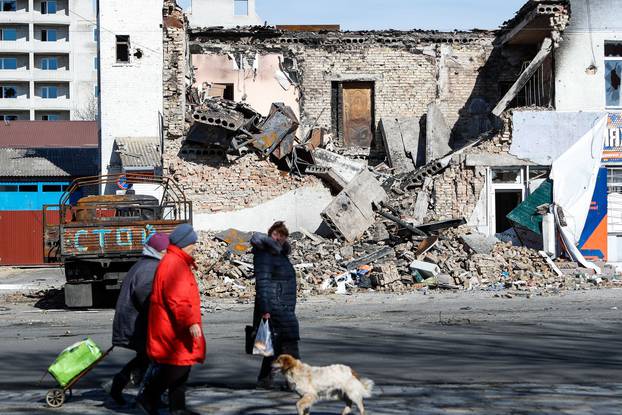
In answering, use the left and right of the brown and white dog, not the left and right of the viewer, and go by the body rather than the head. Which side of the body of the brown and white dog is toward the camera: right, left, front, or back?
left

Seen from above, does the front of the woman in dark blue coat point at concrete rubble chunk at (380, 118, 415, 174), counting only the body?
no

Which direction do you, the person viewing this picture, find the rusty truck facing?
facing away from the viewer

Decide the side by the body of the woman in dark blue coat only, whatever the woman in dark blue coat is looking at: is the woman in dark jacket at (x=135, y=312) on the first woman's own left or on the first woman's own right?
on the first woman's own right

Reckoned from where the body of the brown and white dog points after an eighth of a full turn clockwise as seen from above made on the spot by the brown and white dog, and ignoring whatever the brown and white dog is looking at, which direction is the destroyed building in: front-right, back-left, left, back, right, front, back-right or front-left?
front-right

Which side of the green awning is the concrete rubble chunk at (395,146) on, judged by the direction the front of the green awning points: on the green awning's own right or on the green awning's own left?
on the green awning's own right

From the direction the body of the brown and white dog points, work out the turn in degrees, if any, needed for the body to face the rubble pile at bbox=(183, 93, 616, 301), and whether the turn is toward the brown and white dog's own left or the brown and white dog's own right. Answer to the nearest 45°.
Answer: approximately 90° to the brown and white dog's own right

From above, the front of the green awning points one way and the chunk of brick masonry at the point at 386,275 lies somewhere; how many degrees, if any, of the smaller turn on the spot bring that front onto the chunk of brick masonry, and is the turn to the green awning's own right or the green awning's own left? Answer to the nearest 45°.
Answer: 0° — it already faces it

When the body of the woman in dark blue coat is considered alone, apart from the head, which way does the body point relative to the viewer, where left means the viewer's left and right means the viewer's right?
facing the viewer and to the right of the viewer

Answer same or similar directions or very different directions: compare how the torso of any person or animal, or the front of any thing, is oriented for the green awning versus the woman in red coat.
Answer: very different directions

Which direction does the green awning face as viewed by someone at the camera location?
facing the viewer and to the left of the viewer

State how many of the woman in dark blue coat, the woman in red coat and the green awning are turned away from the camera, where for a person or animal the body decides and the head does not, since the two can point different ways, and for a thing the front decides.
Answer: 0
